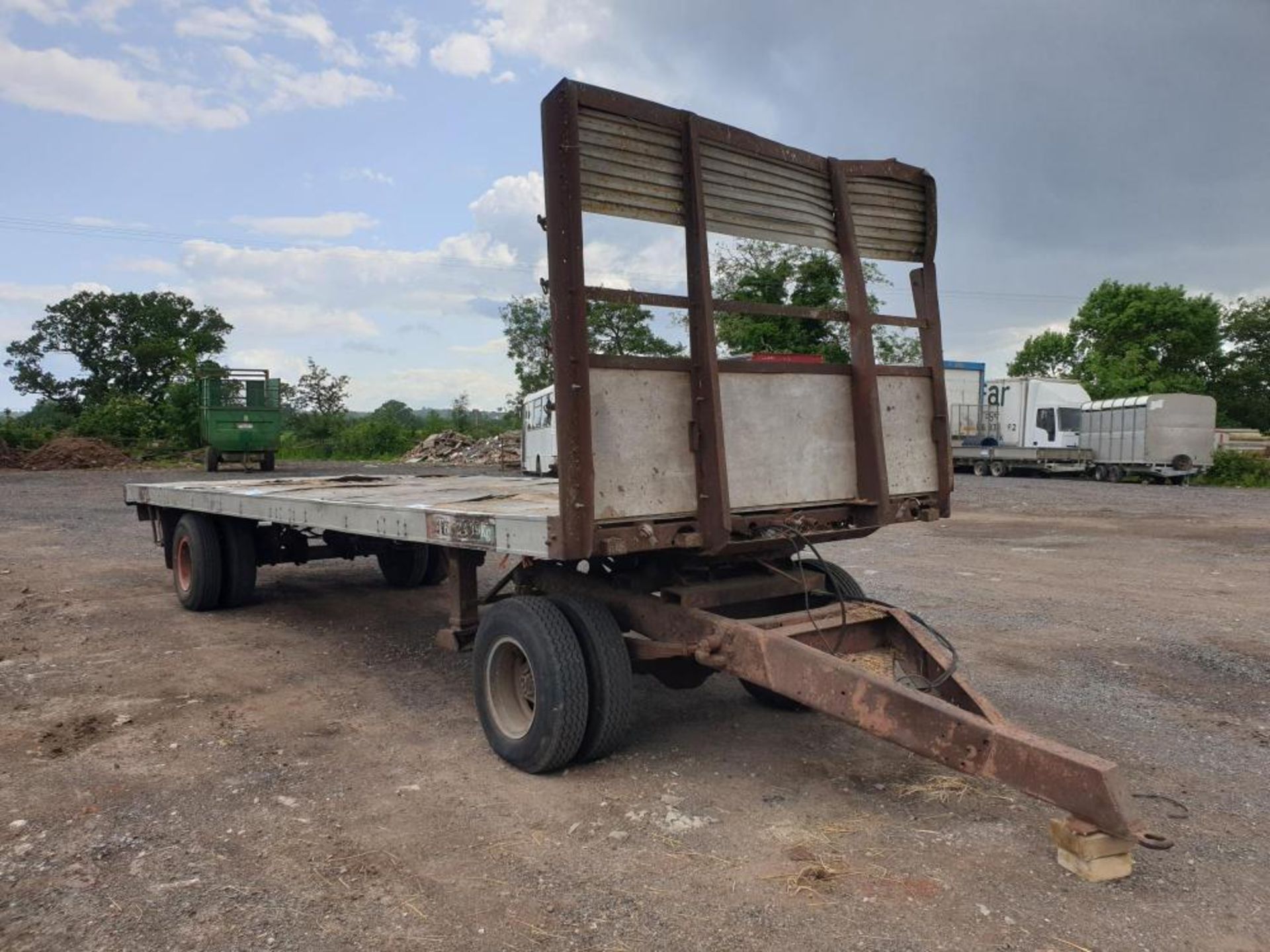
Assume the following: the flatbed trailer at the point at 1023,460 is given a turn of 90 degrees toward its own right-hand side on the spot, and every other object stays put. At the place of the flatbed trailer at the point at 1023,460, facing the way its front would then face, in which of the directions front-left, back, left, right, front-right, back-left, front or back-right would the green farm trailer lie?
front-right

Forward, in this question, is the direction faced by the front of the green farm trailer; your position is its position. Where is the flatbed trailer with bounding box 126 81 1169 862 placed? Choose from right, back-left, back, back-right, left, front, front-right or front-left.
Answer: back

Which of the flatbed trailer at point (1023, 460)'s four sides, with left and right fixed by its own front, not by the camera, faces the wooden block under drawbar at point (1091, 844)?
right

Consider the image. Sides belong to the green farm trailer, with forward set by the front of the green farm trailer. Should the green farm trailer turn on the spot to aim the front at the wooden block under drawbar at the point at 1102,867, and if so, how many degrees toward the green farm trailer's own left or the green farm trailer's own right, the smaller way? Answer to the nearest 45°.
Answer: approximately 180°

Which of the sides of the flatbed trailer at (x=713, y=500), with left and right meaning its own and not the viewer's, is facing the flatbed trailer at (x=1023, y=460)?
left

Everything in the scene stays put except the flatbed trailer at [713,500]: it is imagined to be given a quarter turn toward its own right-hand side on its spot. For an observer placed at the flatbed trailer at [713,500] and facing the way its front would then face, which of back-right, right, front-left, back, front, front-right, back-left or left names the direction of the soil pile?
right

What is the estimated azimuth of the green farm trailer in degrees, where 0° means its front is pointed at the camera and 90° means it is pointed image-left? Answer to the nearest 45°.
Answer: approximately 180°

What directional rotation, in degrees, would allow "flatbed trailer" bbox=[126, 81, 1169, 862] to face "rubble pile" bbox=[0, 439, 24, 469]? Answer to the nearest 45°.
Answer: approximately 180°

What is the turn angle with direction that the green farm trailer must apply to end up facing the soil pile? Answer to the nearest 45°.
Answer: approximately 45° to its left

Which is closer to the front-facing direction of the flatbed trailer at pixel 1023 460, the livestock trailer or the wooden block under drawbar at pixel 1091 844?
the livestock trailer

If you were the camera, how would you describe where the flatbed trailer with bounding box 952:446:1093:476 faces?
facing to the right of the viewer

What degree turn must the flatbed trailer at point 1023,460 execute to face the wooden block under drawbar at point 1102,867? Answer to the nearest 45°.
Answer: approximately 90° to its right
